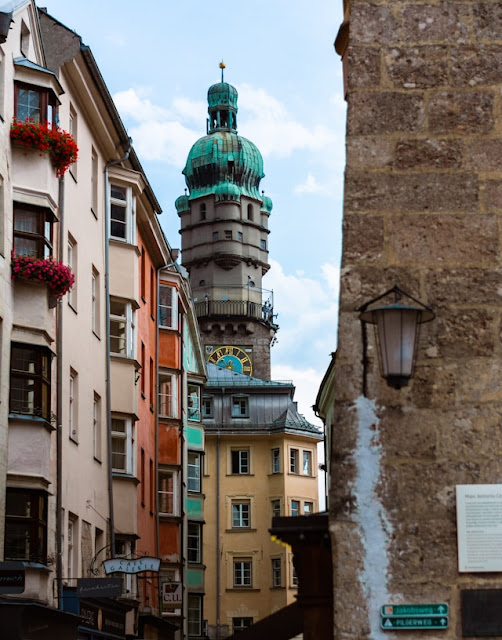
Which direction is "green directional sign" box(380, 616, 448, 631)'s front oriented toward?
toward the camera

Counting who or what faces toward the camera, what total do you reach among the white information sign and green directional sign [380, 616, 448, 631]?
2

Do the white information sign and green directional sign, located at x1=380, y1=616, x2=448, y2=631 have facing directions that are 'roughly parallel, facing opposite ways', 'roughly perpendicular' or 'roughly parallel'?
roughly parallel
